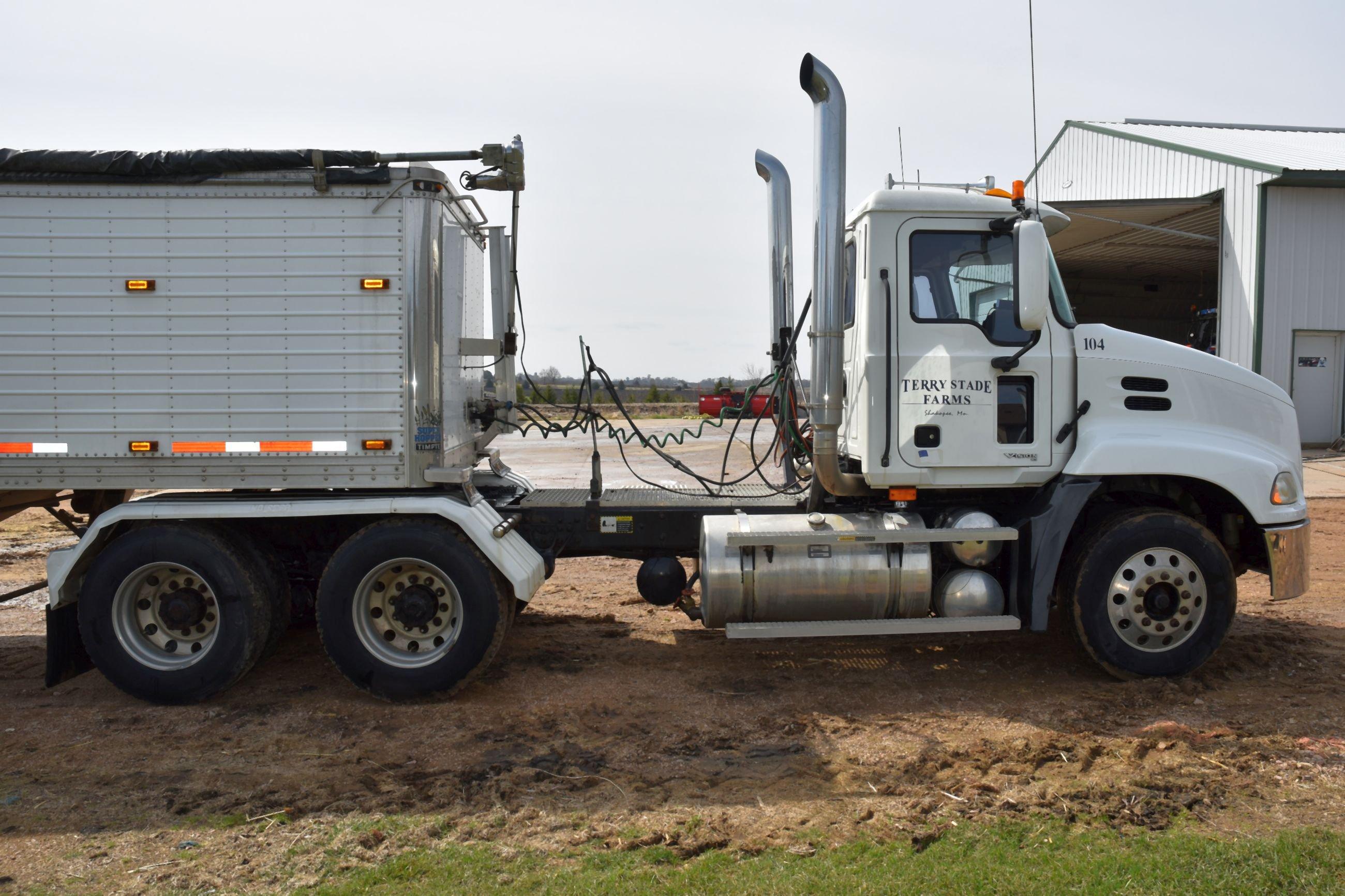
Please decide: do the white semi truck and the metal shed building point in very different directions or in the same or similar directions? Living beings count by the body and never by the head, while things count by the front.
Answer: very different directions

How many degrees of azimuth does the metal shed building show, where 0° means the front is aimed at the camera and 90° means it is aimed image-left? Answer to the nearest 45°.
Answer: approximately 45°

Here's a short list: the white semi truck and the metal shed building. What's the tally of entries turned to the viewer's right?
1

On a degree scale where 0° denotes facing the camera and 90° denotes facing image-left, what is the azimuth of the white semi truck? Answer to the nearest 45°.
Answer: approximately 270°

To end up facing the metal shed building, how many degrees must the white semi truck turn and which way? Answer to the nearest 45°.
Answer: approximately 45° to its left

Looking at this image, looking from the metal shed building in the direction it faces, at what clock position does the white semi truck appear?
The white semi truck is roughly at 11 o'clock from the metal shed building.
